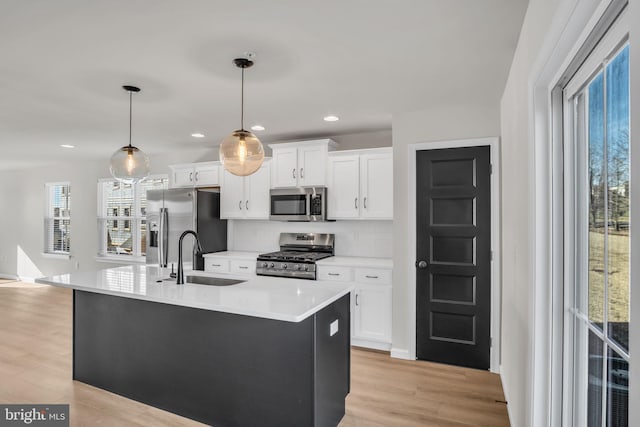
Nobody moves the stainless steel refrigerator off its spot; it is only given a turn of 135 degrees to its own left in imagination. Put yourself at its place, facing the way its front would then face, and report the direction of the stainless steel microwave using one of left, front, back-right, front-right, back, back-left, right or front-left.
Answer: front-right

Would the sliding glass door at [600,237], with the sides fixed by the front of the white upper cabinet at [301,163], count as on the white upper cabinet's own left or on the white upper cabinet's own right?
on the white upper cabinet's own left

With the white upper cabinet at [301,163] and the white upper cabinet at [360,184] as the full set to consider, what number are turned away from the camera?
0

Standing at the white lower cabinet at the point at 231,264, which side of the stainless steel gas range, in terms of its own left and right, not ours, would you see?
right

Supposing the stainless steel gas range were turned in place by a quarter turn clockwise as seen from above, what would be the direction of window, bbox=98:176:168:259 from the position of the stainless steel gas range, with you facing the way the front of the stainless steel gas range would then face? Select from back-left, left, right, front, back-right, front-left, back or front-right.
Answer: front

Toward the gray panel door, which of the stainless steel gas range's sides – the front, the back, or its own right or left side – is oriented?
left

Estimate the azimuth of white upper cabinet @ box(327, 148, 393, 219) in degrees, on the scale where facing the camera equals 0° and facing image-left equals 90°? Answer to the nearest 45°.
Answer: approximately 0°

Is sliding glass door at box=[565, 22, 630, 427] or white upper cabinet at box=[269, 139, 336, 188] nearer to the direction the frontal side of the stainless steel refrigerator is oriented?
the sliding glass door

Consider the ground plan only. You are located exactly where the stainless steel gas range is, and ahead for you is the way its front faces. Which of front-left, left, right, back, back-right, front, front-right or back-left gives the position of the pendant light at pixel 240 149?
front-left

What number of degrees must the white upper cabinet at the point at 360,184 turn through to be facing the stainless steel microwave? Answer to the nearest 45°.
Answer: approximately 90° to its right

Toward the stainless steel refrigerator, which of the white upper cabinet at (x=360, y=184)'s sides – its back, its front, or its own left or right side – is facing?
right

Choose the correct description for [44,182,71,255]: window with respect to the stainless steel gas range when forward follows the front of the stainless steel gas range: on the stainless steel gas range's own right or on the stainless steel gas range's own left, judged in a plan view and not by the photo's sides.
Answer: on the stainless steel gas range's own right

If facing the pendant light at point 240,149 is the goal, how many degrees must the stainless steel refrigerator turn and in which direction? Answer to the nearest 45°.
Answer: approximately 45° to its left

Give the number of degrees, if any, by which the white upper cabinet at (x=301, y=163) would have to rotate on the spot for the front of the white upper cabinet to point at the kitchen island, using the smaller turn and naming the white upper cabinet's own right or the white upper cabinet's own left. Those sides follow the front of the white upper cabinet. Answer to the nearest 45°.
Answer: approximately 45° to the white upper cabinet's own left
